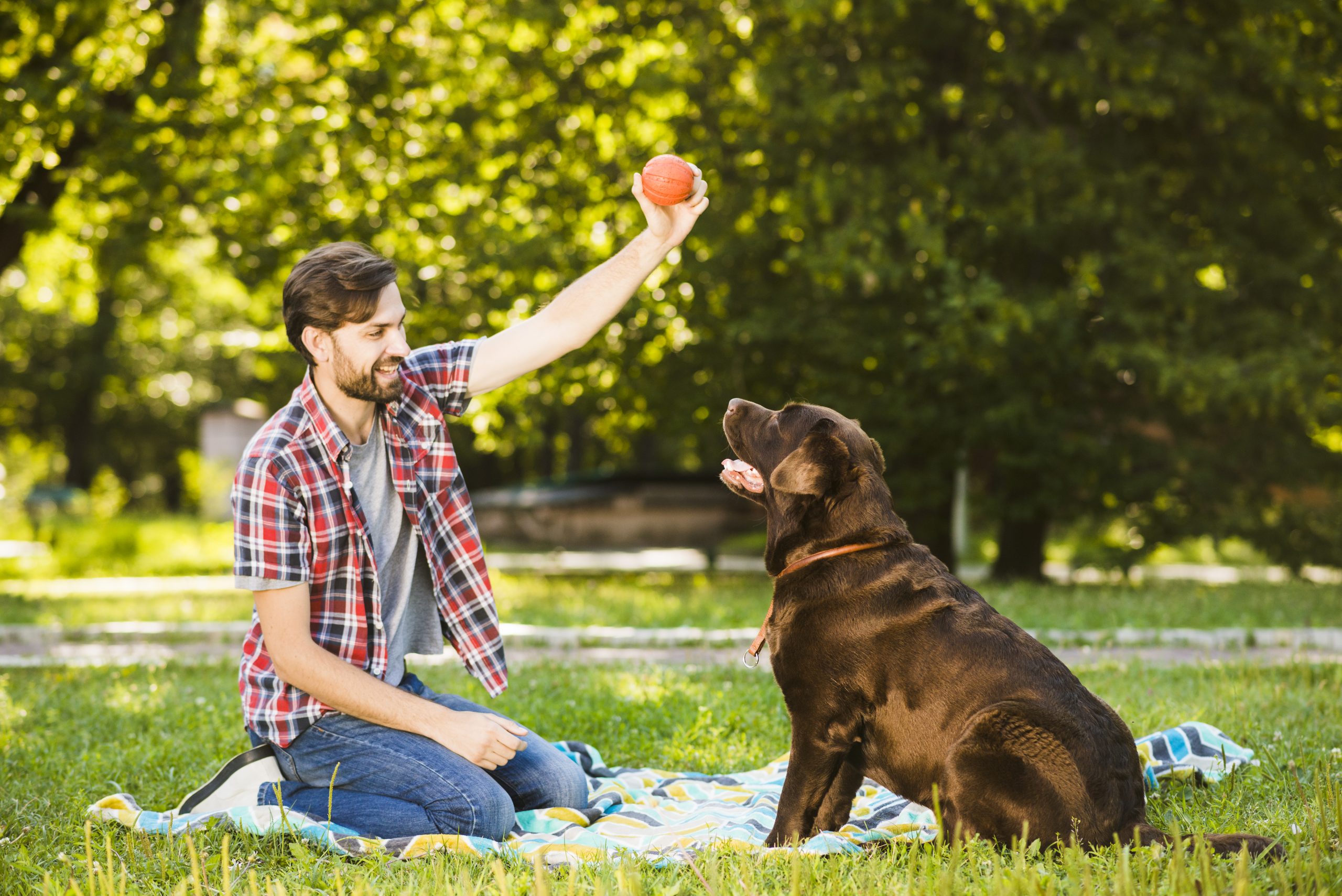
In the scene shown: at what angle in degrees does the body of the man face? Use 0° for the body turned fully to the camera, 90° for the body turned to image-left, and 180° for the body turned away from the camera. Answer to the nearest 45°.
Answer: approximately 315°

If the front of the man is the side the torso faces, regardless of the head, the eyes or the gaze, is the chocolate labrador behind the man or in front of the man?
in front

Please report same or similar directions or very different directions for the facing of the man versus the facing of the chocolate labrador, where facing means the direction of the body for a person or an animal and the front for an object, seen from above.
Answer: very different directions

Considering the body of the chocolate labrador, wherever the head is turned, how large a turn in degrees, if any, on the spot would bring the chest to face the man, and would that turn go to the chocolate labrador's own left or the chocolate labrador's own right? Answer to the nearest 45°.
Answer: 0° — it already faces them

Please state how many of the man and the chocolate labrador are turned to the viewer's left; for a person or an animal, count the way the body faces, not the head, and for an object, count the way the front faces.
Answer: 1

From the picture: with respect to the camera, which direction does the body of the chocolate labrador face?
to the viewer's left
